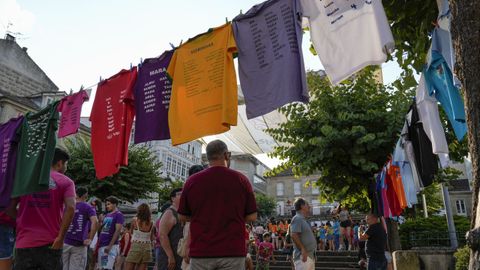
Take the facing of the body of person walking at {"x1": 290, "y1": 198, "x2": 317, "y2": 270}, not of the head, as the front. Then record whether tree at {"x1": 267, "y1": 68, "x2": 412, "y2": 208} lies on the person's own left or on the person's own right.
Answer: on the person's own left

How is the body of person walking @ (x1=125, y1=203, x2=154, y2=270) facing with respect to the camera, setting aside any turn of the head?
away from the camera

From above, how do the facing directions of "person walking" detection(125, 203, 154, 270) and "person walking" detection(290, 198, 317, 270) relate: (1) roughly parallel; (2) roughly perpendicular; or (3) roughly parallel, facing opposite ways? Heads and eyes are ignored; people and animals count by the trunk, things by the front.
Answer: roughly perpendicular

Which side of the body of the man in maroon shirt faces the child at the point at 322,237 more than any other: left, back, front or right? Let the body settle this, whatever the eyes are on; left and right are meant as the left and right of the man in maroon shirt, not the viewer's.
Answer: front

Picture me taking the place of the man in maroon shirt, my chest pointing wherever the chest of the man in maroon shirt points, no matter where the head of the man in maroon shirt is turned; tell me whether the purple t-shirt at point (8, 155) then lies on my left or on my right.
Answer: on my left

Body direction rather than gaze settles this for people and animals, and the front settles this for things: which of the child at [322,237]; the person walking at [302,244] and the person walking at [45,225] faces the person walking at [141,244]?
the person walking at [45,225]

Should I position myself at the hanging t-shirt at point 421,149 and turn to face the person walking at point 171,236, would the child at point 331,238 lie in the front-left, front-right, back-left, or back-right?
back-right
